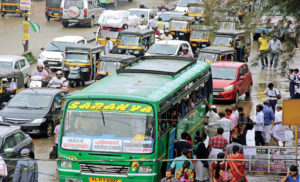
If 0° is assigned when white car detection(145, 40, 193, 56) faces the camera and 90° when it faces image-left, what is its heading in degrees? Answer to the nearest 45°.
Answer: approximately 45°

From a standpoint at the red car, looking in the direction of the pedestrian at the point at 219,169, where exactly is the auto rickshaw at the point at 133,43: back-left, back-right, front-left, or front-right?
back-right

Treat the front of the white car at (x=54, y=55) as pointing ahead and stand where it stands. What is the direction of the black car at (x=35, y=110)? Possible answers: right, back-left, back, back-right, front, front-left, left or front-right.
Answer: front-left

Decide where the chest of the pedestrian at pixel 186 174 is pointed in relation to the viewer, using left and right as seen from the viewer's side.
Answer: facing away from the viewer

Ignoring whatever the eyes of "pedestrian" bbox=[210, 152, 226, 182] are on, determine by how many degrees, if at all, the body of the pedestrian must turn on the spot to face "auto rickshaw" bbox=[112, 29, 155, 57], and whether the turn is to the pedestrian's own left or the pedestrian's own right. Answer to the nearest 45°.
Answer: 0° — they already face it

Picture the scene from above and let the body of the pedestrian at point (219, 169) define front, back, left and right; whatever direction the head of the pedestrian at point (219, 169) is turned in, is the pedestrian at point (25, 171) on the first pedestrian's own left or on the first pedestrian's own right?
on the first pedestrian's own left

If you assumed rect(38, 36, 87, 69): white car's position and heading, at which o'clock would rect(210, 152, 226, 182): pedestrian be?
The pedestrian is roughly at 10 o'clock from the white car.

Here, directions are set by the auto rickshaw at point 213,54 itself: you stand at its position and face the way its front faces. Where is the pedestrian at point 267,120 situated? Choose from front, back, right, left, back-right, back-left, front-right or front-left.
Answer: front-left

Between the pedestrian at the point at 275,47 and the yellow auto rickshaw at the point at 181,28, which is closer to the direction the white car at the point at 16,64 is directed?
the pedestrian

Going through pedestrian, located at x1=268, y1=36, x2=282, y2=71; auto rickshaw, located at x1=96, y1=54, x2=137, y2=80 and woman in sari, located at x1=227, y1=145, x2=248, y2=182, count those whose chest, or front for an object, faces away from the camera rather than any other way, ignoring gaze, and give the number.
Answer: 1

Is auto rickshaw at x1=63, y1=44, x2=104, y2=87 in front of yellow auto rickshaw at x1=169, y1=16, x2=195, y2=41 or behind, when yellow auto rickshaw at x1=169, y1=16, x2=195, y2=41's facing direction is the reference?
in front

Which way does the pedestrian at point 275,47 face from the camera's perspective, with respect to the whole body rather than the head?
toward the camera
